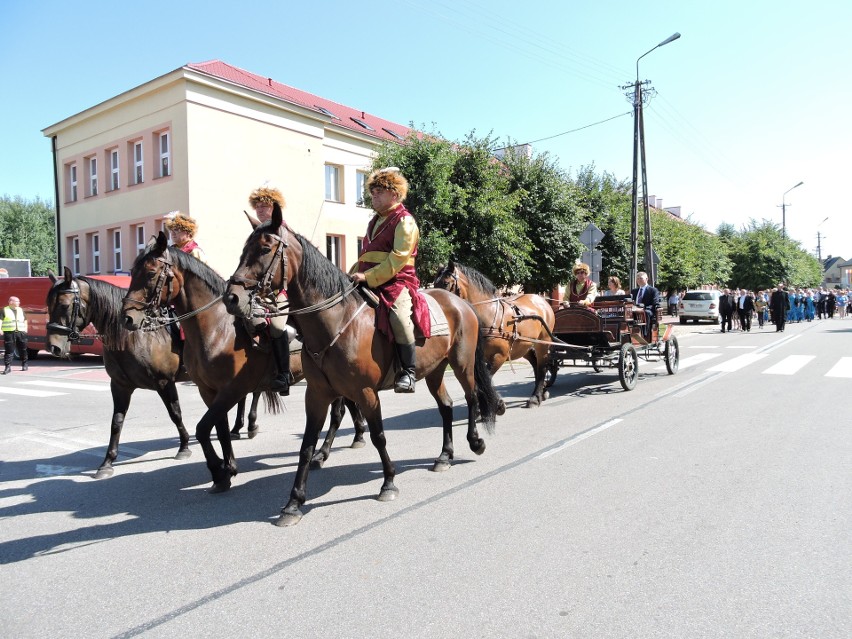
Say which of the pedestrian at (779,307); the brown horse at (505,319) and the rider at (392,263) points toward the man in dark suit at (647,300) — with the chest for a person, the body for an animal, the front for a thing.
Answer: the pedestrian

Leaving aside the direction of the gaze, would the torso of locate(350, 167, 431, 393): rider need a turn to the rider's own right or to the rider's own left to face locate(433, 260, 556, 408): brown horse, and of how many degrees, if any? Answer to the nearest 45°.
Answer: approximately 180°

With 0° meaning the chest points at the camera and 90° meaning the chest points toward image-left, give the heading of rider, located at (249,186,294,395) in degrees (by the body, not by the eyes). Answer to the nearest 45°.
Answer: approximately 45°

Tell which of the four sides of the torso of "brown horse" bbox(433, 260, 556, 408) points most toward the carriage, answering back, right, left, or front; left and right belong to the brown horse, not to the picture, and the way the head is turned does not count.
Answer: back

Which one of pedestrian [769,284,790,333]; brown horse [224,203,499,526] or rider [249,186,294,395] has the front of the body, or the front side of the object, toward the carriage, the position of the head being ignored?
the pedestrian

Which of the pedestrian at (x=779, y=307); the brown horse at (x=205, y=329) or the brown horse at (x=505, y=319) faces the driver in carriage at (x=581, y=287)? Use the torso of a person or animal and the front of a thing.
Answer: the pedestrian

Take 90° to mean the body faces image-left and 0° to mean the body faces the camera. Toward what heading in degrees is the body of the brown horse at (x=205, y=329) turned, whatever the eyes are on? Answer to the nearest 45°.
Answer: approximately 45°

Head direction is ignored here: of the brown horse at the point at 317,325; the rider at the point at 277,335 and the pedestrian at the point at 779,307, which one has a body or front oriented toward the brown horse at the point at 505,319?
the pedestrian

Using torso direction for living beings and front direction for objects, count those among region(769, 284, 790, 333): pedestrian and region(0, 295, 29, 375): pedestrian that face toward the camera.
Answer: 2

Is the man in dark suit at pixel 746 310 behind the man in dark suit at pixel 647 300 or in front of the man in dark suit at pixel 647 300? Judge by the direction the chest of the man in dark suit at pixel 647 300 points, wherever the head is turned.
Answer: behind

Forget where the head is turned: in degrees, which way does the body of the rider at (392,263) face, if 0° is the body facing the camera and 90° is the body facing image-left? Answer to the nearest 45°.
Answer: approximately 45°

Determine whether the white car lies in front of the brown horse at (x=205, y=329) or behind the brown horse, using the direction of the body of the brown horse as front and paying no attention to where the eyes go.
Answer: behind
